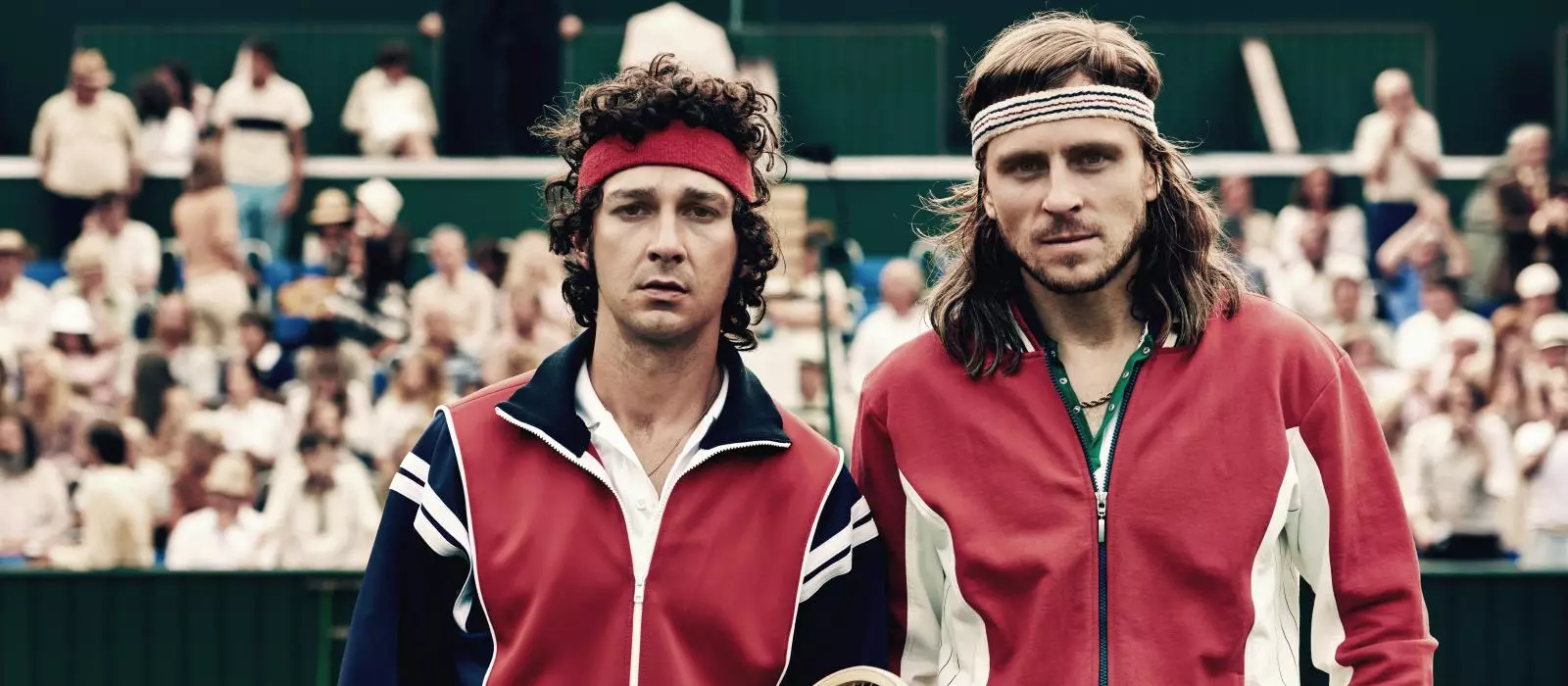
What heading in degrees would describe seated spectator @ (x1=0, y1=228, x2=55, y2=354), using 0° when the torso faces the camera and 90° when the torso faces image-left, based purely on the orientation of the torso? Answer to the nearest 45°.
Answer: approximately 0°

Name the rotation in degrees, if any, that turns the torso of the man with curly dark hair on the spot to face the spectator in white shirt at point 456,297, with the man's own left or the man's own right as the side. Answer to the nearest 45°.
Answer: approximately 180°

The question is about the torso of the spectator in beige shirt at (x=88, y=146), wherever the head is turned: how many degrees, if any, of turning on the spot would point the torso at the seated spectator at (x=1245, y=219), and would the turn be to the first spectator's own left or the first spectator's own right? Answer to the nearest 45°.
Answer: approximately 45° to the first spectator's own left

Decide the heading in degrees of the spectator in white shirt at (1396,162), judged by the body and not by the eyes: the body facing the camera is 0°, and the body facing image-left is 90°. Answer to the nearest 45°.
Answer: approximately 0°

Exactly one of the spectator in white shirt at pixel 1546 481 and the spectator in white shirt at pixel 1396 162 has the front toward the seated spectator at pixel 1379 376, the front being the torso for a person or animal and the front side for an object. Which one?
the spectator in white shirt at pixel 1396 162

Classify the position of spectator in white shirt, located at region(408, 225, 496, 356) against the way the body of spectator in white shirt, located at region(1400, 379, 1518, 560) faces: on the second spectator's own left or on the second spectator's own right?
on the second spectator's own right

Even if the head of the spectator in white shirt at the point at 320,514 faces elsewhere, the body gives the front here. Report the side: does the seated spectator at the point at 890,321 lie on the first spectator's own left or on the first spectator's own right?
on the first spectator's own left

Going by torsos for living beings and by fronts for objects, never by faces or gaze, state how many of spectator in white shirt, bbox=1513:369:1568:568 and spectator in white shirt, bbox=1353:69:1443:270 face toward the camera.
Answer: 2
